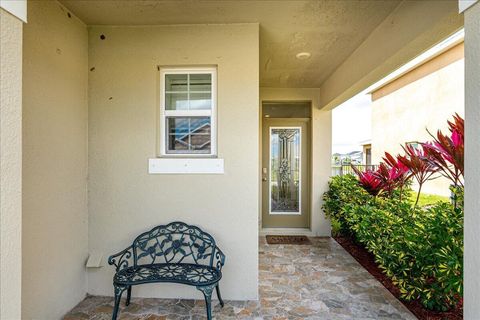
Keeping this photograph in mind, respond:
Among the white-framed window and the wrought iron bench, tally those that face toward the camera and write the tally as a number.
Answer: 2

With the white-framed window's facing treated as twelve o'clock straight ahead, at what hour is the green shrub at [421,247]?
The green shrub is roughly at 10 o'clock from the white-framed window.

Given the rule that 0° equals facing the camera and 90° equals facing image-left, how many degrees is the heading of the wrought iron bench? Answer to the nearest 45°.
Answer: approximately 0°

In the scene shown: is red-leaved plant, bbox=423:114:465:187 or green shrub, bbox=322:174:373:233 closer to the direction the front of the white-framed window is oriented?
the red-leaved plant

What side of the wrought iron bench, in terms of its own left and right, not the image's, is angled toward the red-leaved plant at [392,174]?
left

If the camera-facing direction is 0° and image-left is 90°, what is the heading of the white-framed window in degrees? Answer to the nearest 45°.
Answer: approximately 0°

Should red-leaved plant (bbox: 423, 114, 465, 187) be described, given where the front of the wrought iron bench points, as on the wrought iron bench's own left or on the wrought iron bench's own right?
on the wrought iron bench's own left

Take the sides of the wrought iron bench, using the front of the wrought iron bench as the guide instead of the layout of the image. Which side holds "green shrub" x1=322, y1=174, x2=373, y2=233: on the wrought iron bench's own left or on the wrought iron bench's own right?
on the wrought iron bench's own left

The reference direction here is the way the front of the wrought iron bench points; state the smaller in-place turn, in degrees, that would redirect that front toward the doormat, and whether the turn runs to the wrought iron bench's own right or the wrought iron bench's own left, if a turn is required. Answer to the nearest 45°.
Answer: approximately 135° to the wrought iron bench's own left
